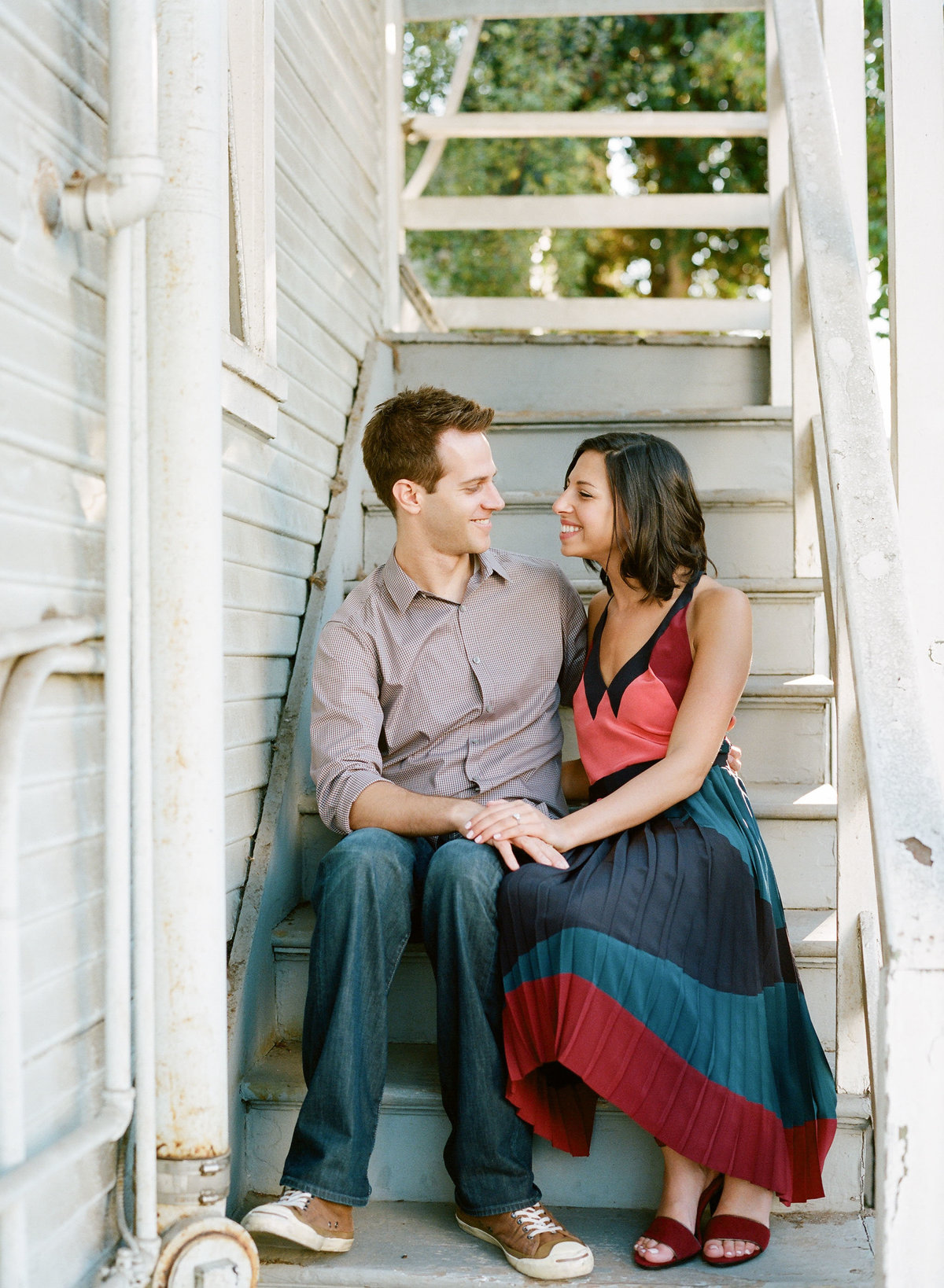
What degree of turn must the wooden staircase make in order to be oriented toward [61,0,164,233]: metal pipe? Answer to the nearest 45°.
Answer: approximately 45° to its right

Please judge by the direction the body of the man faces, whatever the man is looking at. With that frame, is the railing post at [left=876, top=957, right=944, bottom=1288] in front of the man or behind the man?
in front

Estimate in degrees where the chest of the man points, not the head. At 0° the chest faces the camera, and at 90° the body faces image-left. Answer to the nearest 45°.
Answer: approximately 0°

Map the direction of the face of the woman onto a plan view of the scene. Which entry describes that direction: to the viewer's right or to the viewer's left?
to the viewer's left

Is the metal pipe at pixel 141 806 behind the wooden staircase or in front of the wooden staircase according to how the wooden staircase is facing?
in front

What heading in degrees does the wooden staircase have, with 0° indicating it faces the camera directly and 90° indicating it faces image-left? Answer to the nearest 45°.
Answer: approximately 0°

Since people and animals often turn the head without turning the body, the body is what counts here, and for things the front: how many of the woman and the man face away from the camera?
0
